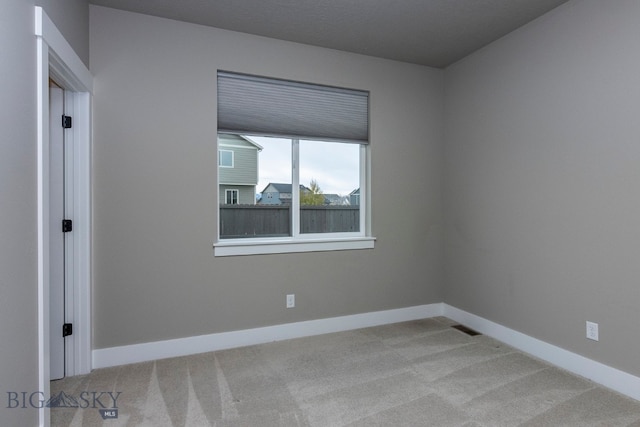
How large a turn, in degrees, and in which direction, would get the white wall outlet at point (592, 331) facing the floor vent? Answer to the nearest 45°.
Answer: approximately 90° to its right

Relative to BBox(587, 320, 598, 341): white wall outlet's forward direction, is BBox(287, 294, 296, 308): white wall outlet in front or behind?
in front

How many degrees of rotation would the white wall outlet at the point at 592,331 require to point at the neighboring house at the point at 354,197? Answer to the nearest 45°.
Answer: approximately 45° to its right

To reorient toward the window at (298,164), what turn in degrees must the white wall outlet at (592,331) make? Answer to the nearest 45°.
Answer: approximately 45° to its right

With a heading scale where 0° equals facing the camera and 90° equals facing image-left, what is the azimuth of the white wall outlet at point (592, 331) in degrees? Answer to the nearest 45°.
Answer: approximately 45°
